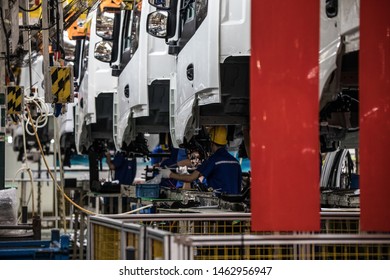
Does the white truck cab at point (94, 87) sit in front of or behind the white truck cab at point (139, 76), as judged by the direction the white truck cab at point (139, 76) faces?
in front

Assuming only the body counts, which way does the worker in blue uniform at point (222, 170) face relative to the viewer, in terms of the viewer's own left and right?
facing away from the viewer and to the left of the viewer

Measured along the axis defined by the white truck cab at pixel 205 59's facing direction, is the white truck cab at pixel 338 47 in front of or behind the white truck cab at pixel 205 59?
behind

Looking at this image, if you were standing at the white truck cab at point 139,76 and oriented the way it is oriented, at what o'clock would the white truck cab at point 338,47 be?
the white truck cab at point 338,47 is roughly at 7 o'clock from the white truck cab at point 139,76.

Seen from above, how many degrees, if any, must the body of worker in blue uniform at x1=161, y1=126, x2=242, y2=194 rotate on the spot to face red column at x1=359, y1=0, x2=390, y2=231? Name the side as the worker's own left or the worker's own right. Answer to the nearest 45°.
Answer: approximately 135° to the worker's own left

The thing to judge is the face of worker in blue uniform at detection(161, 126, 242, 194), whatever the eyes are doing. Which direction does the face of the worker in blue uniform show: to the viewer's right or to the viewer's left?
to the viewer's left

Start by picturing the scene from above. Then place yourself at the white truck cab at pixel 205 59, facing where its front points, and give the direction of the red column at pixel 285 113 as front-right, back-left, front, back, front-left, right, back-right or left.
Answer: back-left

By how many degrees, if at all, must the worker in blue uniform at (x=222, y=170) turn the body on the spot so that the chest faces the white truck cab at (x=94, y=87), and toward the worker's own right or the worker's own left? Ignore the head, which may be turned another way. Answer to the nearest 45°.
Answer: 0° — they already face it

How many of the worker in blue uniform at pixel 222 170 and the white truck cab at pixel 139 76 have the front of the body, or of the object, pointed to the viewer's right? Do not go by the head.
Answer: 0

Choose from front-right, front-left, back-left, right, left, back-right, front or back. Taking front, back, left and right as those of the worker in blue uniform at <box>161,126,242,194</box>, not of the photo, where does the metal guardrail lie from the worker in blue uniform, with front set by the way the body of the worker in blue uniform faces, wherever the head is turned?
back-left
